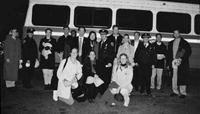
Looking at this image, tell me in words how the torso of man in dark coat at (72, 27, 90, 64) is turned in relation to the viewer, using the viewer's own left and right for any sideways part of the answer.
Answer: facing the viewer

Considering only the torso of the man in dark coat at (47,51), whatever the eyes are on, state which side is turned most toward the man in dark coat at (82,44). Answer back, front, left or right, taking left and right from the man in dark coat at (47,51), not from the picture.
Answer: left

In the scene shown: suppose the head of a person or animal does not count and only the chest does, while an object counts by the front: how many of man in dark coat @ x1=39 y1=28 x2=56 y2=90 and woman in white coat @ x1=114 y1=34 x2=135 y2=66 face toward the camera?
2

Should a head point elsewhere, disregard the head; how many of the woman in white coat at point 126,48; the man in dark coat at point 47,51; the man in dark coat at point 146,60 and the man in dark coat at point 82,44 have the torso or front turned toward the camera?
4

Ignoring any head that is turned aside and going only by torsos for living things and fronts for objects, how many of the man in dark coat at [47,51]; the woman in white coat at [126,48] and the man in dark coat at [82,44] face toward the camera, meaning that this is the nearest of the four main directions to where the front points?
3

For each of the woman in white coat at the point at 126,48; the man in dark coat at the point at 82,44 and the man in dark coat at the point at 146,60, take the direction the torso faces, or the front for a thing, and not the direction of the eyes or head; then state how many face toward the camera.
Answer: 3

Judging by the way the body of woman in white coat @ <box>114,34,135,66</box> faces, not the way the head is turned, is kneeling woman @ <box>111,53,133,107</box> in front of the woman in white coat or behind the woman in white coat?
in front

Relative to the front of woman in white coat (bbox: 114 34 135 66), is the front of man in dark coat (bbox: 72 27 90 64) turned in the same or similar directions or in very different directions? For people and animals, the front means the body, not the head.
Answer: same or similar directions

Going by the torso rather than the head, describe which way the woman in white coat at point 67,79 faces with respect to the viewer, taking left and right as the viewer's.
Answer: facing the viewer and to the right of the viewer

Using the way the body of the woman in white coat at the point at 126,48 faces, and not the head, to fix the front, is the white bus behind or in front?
behind

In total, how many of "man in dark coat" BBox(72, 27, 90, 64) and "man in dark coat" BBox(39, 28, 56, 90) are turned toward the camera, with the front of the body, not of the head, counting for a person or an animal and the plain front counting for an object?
2

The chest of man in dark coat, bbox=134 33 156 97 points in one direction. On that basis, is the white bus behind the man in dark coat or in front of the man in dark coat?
behind

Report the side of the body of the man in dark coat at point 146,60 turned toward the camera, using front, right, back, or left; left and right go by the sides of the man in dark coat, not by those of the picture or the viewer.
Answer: front

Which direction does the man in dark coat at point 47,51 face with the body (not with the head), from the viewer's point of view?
toward the camera

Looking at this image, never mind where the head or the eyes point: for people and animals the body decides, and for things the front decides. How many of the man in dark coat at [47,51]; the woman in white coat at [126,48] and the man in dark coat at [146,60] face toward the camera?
3

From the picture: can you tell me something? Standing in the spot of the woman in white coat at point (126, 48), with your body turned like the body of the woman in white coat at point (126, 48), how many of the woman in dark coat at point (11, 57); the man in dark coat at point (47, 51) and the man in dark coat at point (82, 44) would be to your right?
3

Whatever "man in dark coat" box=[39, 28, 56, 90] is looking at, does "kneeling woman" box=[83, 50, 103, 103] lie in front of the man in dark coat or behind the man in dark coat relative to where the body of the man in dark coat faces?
in front

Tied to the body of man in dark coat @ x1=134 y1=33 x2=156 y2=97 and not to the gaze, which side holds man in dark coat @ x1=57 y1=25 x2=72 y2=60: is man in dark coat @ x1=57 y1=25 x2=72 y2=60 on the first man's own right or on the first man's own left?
on the first man's own right
